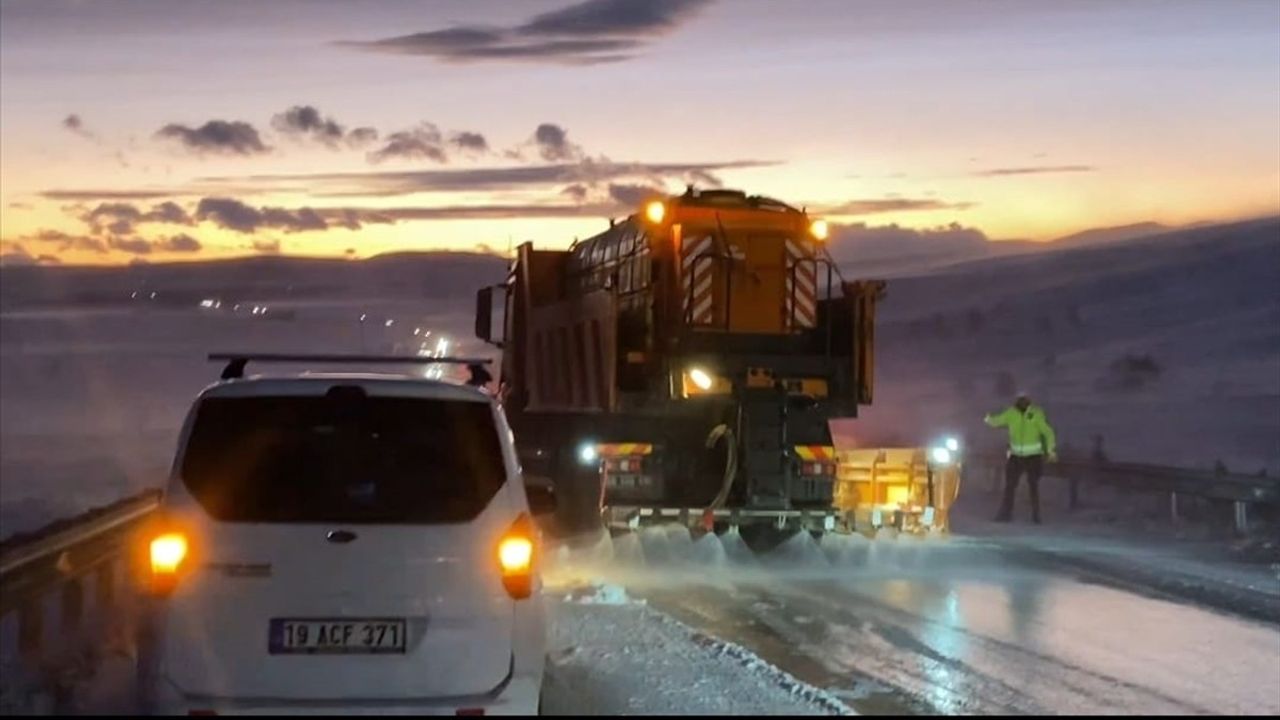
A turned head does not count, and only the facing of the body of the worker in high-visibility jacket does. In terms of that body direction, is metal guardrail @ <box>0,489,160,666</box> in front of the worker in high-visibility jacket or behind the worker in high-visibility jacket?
in front

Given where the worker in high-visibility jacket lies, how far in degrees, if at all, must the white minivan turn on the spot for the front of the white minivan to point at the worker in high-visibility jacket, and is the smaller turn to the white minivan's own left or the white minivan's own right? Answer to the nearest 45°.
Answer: approximately 45° to the white minivan's own right

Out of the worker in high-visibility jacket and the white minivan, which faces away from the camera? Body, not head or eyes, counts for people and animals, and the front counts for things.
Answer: the white minivan

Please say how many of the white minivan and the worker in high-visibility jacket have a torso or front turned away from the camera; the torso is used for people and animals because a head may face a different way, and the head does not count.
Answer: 1

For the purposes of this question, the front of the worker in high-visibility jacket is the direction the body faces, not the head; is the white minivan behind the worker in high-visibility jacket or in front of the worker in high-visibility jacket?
in front

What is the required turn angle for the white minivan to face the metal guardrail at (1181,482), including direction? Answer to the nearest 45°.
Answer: approximately 45° to its right

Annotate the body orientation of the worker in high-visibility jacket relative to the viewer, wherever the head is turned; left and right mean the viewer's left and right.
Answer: facing the viewer and to the left of the viewer

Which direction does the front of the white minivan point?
away from the camera
